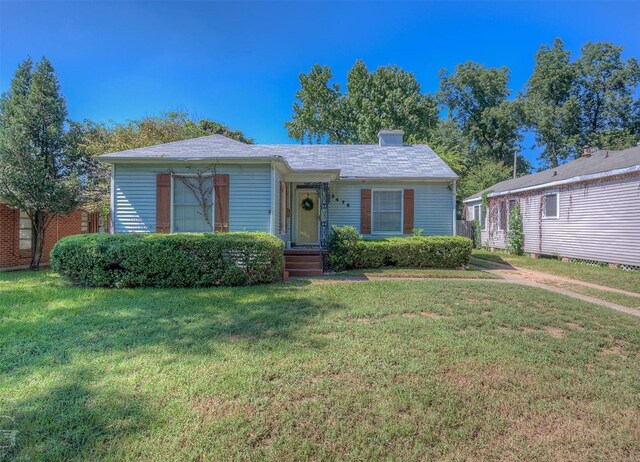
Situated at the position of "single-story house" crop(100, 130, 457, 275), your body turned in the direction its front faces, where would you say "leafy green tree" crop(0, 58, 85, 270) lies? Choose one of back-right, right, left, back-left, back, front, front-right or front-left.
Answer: right

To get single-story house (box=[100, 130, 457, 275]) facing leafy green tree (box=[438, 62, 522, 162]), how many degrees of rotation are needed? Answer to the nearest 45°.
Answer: approximately 135° to its left

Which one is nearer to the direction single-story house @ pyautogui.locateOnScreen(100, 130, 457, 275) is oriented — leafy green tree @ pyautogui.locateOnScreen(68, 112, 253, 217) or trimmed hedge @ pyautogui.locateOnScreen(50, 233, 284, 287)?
the trimmed hedge

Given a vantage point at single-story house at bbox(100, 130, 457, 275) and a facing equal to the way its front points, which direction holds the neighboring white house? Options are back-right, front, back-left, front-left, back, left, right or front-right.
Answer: left

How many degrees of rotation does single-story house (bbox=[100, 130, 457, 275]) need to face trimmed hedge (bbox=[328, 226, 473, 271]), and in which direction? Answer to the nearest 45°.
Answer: approximately 90° to its left

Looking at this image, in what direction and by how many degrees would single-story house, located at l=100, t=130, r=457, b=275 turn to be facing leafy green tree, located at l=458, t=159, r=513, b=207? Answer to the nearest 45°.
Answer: approximately 135° to its left

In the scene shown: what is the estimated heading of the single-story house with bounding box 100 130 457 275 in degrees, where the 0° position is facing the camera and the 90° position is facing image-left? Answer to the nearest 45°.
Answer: approximately 0°

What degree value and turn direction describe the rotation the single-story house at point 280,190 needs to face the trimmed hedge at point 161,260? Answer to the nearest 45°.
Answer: approximately 45° to its right

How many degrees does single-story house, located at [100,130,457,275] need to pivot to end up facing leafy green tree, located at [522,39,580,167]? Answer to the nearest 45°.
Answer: approximately 135° to its left

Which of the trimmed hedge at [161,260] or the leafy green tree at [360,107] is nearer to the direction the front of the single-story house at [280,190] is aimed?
the trimmed hedge

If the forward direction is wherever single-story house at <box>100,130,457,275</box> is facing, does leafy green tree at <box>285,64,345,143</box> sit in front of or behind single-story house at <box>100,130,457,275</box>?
behind
